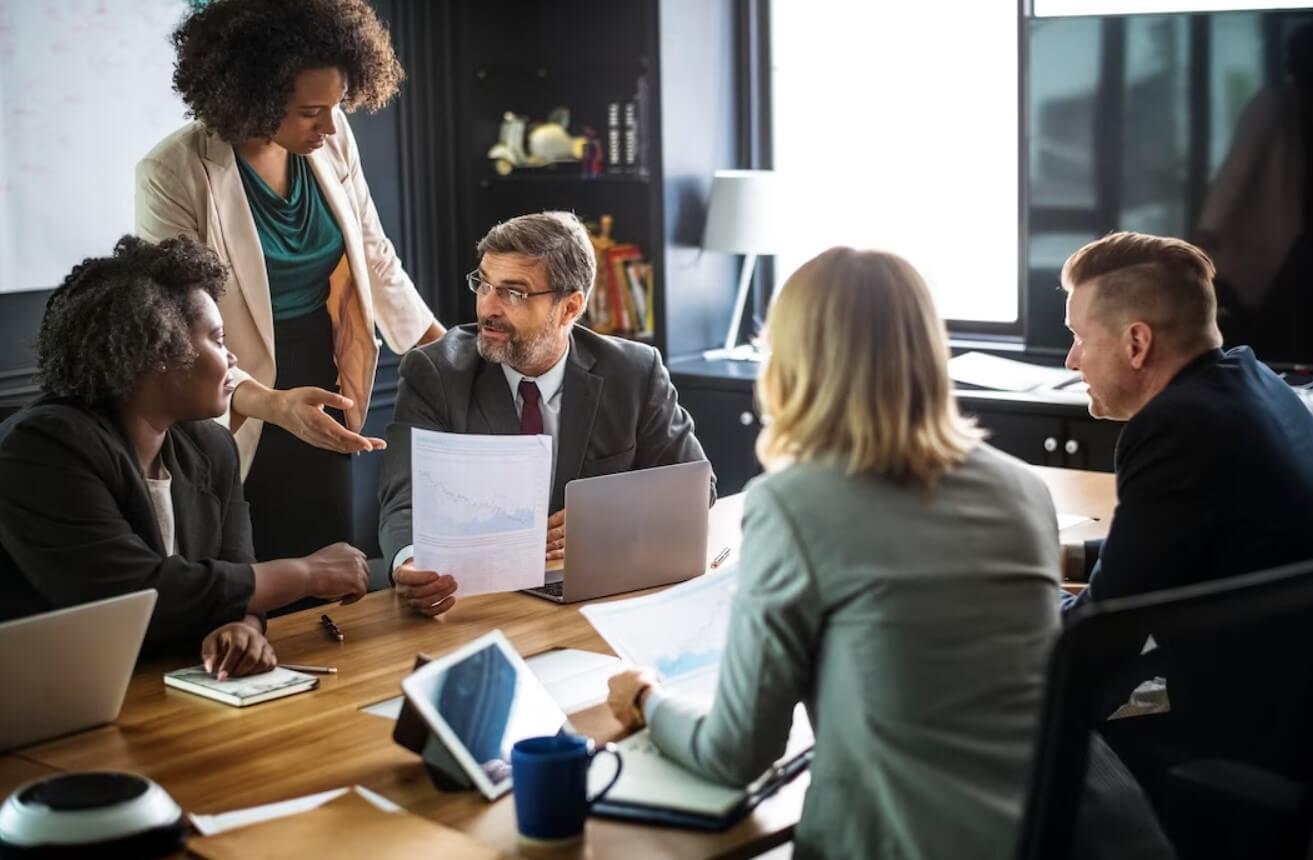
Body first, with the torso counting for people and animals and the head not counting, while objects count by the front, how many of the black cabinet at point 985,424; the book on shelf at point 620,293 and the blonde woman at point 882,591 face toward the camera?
2

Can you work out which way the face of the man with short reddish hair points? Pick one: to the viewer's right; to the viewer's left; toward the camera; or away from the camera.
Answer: to the viewer's left

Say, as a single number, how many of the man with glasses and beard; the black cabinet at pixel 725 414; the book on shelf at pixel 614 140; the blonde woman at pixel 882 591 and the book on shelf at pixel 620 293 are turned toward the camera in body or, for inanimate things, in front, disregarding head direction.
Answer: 4

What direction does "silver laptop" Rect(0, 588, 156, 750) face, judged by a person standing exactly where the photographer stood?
facing away from the viewer and to the left of the viewer

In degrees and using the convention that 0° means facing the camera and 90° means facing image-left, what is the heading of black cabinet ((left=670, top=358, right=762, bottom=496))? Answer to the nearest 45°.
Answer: approximately 0°

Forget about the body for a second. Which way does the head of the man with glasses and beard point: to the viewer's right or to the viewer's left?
to the viewer's left

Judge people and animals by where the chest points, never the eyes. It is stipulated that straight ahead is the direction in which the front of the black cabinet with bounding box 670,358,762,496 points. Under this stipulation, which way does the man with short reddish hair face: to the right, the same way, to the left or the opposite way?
to the right

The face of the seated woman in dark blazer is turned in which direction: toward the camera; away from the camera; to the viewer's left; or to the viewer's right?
to the viewer's right
